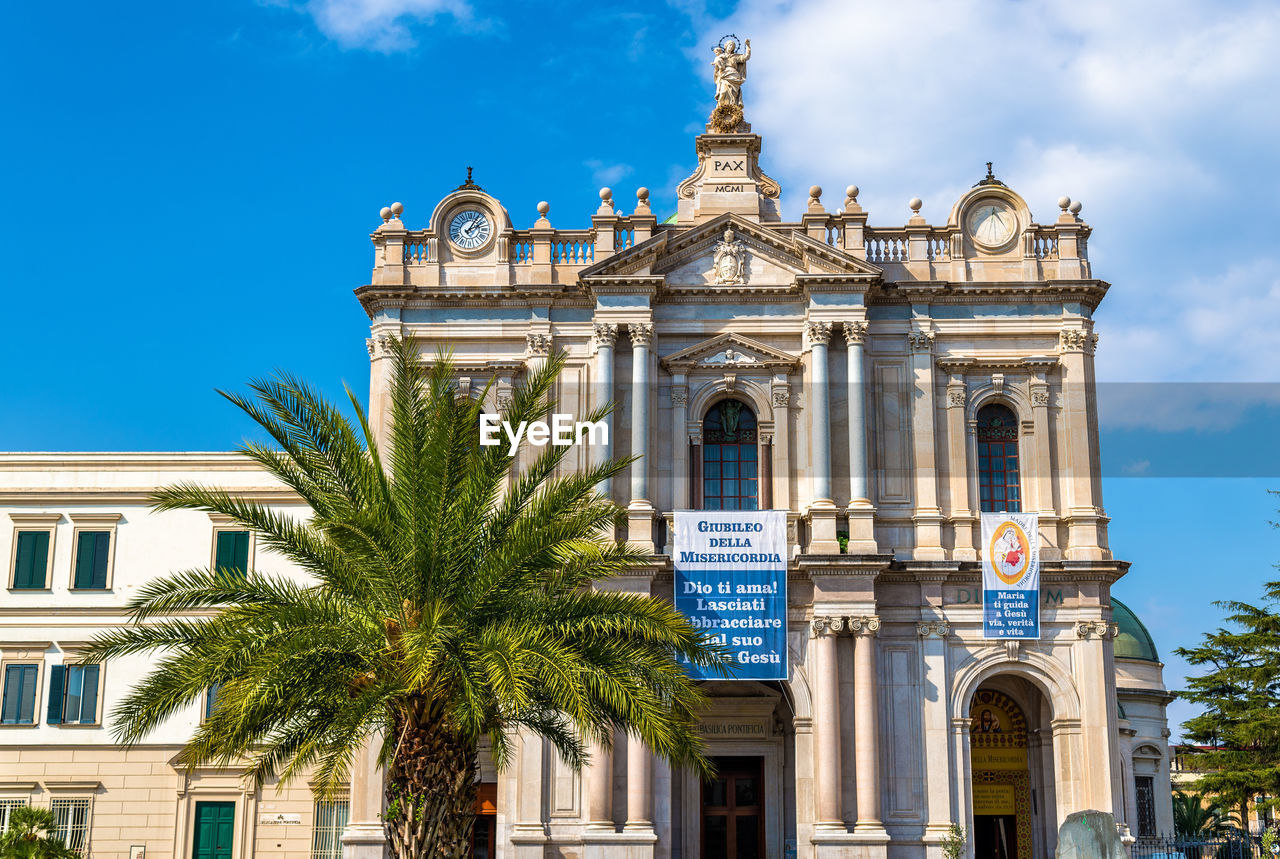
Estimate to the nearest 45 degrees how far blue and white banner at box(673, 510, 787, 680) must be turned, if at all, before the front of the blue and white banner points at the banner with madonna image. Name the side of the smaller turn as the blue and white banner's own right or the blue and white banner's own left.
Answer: approximately 90° to the blue and white banner's own left

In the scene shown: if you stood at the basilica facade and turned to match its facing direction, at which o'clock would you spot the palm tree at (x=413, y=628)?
The palm tree is roughly at 1 o'clock from the basilica facade.

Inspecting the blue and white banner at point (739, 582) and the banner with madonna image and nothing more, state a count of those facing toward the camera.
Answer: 2

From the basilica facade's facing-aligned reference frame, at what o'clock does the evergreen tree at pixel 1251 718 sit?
The evergreen tree is roughly at 8 o'clock from the basilica facade.

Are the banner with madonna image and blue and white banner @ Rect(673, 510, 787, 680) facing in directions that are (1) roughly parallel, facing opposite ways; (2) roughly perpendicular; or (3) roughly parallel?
roughly parallel

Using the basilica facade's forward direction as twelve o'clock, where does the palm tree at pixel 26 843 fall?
The palm tree is roughly at 2 o'clock from the basilica facade.

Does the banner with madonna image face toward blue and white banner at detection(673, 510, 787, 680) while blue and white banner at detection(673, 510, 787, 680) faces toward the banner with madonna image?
no

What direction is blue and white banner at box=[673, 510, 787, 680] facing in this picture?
toward the camera
